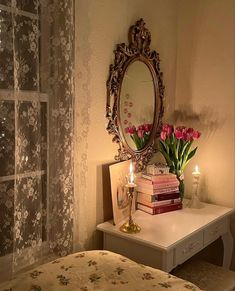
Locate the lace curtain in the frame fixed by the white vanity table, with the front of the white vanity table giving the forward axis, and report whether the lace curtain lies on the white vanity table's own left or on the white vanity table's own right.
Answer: on the white vanity table's own right

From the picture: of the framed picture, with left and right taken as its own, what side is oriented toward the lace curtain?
right

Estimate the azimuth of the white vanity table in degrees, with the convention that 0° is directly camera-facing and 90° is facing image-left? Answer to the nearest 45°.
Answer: approximately 315°

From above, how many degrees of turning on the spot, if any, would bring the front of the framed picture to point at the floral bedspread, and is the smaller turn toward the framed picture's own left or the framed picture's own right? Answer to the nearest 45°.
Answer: approximately 45° to the framed picture's own right

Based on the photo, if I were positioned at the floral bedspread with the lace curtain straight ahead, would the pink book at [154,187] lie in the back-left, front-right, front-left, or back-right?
front-right
